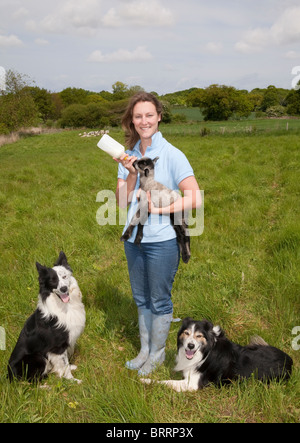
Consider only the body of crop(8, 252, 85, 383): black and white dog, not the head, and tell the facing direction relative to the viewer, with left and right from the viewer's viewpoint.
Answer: facing the viewer and to the right of the viewer

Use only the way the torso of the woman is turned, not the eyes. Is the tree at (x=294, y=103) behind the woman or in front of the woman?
behind

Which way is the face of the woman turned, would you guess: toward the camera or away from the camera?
toward the camera

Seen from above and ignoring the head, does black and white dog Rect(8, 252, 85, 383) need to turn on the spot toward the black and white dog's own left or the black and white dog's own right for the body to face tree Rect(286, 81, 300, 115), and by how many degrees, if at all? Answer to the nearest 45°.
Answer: approximately 90° to the black and white dog's own left

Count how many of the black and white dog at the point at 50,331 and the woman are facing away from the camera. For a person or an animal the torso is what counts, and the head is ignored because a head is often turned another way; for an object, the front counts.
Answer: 0

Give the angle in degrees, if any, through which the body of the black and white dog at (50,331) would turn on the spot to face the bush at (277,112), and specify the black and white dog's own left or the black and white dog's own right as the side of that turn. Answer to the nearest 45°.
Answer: approximately 90° to the black and white dog's own left

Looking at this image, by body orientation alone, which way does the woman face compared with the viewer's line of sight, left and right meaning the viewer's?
facing the viewer and to the left of the viewer
